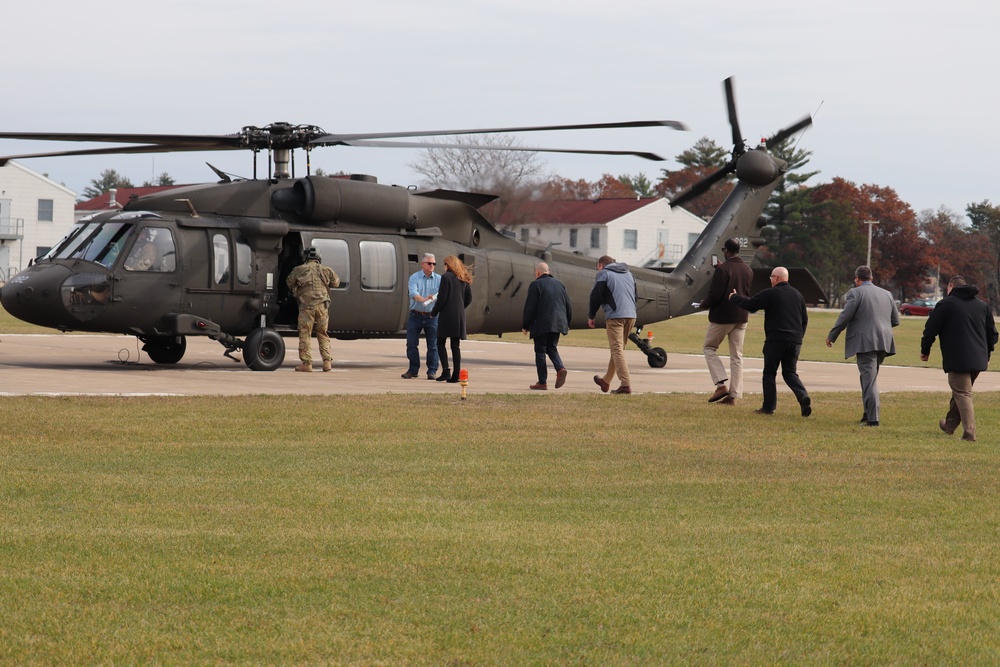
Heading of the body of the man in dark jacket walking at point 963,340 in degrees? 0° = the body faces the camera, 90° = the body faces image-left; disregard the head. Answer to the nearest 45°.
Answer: approximately 135°

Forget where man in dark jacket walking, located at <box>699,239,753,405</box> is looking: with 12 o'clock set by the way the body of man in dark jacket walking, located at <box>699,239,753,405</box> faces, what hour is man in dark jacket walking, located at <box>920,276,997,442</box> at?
man in dark jacket walking, located at <box>920,276,997,442</box> is roughly at 6 o'clock from man in dark jacket walking, located at <box>699,239,753,405</box>.

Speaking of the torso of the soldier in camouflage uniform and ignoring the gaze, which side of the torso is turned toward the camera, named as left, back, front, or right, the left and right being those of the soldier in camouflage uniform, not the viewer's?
back

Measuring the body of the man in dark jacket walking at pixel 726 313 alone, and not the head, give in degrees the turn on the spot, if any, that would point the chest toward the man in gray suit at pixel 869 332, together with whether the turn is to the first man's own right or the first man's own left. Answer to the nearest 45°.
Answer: approximately 180°

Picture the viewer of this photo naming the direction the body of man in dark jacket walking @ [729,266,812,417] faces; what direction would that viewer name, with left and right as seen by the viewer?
facing away from the viewer and to the left of the viewer

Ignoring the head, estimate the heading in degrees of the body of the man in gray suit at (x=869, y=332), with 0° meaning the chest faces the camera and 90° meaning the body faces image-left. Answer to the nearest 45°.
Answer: approximately 135°

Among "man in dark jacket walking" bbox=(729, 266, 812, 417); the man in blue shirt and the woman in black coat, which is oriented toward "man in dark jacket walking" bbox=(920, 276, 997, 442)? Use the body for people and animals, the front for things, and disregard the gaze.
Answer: the man in blue shirt

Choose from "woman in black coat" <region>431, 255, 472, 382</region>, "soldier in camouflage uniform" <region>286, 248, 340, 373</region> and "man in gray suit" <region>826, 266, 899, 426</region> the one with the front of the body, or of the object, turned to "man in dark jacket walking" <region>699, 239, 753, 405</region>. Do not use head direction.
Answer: the man in gray suit

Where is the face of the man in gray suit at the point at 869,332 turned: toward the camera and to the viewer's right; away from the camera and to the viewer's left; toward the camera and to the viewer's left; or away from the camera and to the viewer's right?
away from the camera and to the viewer's left

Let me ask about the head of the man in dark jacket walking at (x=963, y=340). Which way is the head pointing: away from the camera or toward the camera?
away from the camera

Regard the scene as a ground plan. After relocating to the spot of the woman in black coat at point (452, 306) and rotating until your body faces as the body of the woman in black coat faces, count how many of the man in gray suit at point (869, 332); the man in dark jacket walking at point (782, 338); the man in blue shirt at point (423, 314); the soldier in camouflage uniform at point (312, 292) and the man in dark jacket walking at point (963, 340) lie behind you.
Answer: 3

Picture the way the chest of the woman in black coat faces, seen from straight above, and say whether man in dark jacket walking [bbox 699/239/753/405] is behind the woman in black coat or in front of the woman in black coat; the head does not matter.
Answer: behind

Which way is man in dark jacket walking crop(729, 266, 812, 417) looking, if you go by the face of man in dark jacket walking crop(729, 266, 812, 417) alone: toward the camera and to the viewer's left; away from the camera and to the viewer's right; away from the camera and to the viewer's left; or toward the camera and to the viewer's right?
away from the camera and to the viewer's left

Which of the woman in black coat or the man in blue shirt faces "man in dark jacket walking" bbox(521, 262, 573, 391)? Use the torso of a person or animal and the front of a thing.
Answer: the man in blue shirt

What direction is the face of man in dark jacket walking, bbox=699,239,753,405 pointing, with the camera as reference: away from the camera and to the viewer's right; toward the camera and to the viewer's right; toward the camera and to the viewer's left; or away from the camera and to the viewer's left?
away from the camera and to the viewer's left

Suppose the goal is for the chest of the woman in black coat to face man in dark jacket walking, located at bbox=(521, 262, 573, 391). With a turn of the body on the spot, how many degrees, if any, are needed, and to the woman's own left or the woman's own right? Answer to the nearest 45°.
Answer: approximately 180°

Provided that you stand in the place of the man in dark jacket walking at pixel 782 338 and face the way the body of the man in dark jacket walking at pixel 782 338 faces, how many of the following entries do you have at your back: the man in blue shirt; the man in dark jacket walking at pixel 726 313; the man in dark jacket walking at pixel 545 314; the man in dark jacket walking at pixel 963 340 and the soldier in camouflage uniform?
1
